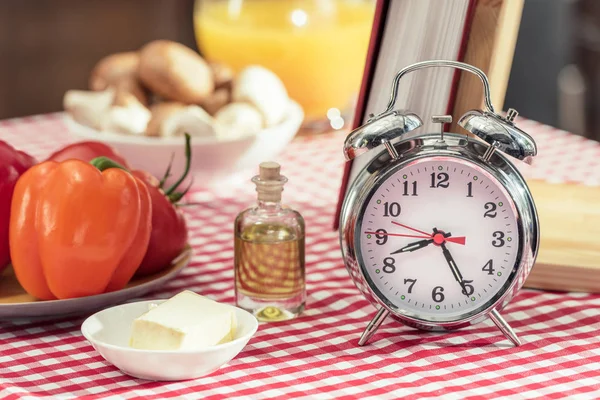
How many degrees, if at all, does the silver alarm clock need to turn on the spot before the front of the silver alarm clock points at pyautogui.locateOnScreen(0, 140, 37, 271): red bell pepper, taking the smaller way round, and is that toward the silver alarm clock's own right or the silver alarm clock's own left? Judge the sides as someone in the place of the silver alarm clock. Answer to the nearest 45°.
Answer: approximately 90° to the silver alarm clock's own right

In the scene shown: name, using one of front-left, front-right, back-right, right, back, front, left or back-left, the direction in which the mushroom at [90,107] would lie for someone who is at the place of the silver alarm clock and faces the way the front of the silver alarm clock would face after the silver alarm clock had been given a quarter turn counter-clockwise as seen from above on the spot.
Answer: back-left

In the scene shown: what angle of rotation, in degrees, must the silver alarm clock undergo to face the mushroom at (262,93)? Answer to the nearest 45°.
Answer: approximately 135° to its right

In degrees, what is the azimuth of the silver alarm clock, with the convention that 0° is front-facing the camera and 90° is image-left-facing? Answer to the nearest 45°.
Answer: approximately 0°

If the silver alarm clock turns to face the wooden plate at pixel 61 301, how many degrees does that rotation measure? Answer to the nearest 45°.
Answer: approximately 90° to its right

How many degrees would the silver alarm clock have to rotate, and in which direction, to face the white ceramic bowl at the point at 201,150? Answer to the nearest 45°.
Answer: approximately 135° to its right

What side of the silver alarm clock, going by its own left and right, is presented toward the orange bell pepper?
right

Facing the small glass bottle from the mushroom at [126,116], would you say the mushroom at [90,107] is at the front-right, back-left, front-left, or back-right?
back-right
